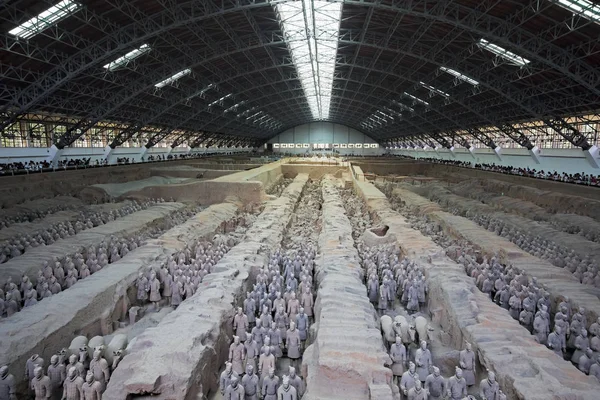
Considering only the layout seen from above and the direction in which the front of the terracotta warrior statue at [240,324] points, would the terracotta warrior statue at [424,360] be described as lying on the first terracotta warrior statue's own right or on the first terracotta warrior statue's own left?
on the first terracotta warrior statue's own left

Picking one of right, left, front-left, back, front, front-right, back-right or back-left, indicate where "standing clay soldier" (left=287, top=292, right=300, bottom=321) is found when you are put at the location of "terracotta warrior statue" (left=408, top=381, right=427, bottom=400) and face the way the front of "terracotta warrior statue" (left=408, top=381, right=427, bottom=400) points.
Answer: back-right

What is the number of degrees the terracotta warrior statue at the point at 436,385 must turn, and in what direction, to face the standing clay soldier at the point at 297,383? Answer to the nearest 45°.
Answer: approximately 45° to its right

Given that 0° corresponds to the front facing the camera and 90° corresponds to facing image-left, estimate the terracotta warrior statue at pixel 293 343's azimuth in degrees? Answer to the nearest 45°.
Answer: approximately 0°

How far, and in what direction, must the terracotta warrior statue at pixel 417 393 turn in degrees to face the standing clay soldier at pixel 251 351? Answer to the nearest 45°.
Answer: approximately 90° to its right

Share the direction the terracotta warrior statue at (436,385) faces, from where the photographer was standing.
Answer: facing the viewer

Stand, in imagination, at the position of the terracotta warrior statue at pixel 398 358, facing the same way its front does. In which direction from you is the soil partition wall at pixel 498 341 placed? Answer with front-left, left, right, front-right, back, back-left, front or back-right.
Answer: left

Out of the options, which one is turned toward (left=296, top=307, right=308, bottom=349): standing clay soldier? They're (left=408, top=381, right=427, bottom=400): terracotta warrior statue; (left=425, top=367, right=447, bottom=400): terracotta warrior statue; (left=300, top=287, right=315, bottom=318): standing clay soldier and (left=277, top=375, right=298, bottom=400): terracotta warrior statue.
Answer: (left=300, top=287, right=315, bottom=318): standing clay soldier

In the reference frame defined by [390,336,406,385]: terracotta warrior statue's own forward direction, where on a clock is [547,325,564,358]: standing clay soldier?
The standing clay soldier is roughly at 8 o'clock from the terracotta warrior statue.

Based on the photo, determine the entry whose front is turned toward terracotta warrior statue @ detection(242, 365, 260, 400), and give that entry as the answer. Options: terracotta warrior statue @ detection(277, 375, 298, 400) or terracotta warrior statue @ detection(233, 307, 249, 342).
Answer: terracotta warrior statue @ detection(233, 307, 249, 342)

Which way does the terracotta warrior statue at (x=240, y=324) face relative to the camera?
toward the camera

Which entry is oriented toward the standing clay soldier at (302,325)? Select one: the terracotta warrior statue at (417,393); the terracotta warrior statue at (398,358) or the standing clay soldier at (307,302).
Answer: the standing clay soldier at (307,302)

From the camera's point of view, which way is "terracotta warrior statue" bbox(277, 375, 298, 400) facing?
toward the camera
